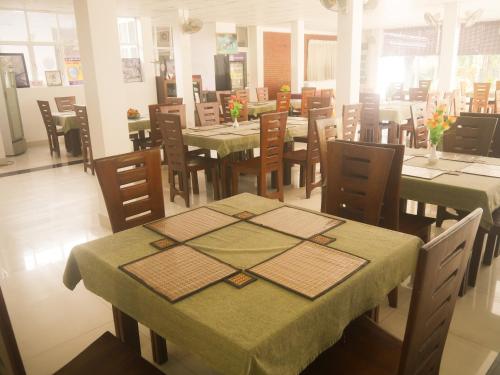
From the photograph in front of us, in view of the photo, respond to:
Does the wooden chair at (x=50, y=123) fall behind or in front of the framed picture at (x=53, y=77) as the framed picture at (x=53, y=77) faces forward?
in front

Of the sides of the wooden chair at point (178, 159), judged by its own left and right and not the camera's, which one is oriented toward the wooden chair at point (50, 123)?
left

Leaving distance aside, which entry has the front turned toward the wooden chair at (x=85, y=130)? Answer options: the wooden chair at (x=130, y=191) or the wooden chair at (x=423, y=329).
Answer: the wooden chair at (x=423, y=329)

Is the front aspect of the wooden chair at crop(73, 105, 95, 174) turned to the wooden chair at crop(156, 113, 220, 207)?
no

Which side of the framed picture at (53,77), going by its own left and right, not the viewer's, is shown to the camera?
front

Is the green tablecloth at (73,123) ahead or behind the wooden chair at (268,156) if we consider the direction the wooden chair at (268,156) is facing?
ahead

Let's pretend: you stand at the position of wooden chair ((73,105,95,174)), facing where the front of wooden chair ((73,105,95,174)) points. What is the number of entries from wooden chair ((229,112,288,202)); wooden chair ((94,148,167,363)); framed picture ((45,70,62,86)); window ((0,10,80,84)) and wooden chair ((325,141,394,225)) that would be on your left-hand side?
2

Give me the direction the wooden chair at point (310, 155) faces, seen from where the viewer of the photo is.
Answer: facing away from the viewer and to the left of the viewer

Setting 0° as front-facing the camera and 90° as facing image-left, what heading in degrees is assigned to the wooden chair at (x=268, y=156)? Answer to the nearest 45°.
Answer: approximately 135°

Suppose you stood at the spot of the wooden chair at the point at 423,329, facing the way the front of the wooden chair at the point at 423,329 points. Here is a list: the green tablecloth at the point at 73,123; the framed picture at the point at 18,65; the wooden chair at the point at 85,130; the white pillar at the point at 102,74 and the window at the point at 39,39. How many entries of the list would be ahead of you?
5

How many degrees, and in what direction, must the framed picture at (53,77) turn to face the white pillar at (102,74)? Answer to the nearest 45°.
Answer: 0° — it already faces it

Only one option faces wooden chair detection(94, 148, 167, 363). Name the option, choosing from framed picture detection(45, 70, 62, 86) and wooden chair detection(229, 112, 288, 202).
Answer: the framed picture
